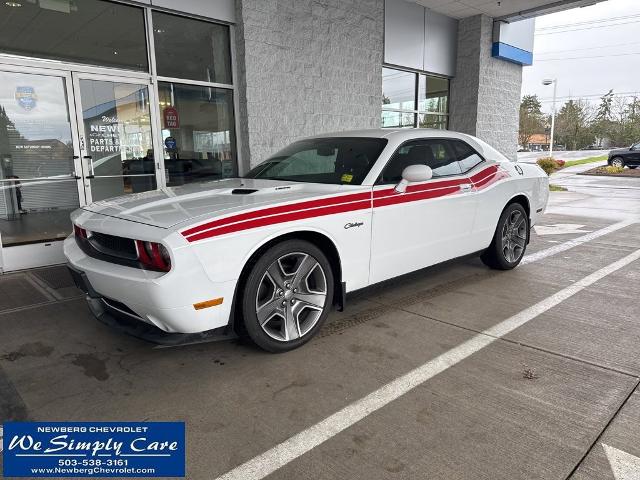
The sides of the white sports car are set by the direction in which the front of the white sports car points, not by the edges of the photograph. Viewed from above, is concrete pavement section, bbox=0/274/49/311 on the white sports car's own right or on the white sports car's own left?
on the white sports car's own right

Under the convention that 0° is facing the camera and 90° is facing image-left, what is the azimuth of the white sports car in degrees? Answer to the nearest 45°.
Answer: approximately 45°

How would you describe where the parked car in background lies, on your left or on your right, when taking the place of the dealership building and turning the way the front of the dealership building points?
on your left

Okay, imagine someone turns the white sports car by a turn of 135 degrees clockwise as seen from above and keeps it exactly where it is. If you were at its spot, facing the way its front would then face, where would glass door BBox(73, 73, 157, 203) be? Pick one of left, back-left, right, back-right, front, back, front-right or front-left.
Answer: front-left

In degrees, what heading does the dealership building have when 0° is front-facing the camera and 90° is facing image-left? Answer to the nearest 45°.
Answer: approximately 315°

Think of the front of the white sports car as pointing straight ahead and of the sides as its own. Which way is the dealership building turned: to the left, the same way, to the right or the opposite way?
to the left

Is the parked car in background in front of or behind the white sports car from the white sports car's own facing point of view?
behind
